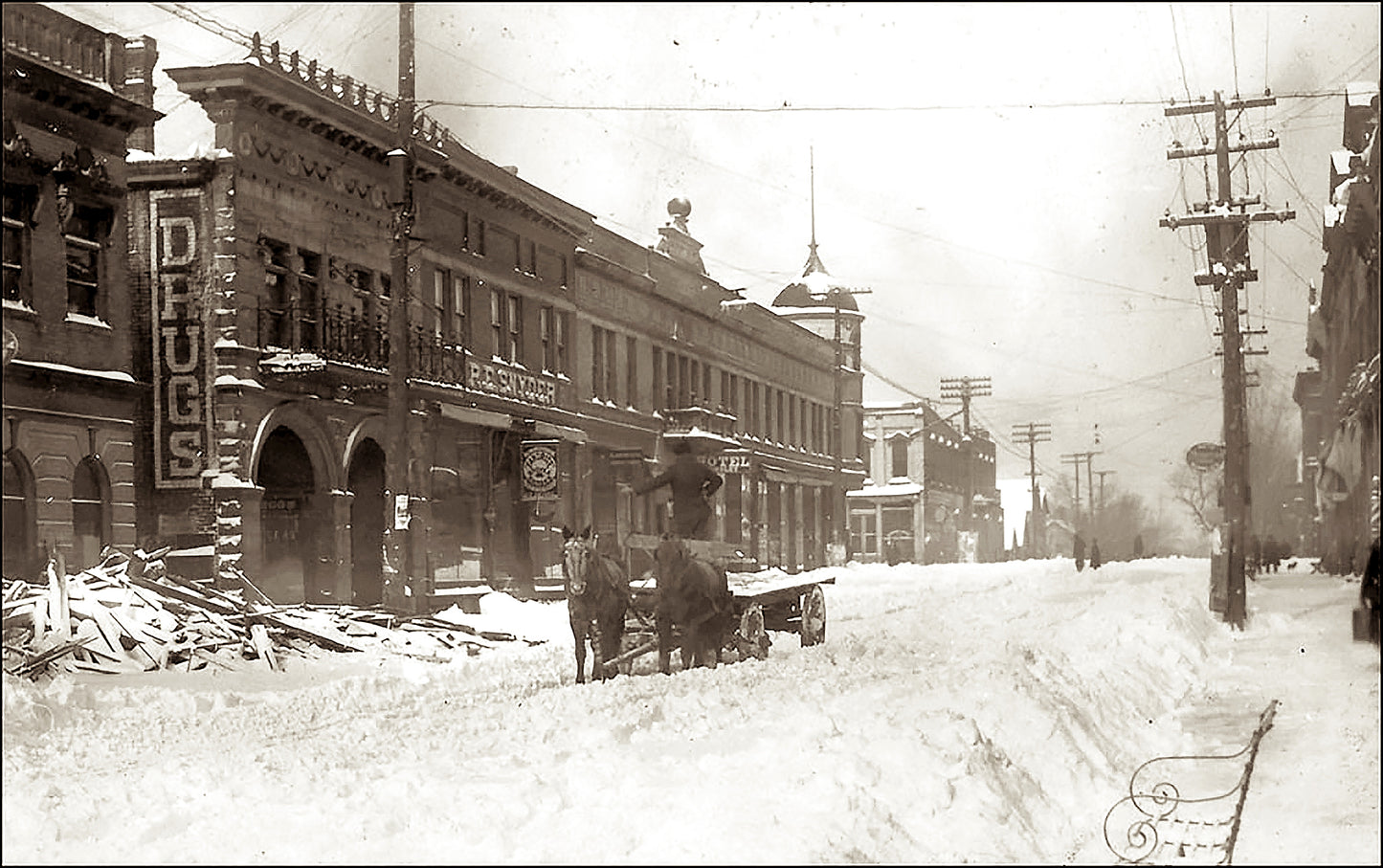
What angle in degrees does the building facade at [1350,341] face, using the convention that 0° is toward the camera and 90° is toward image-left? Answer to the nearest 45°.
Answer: approximately 90°

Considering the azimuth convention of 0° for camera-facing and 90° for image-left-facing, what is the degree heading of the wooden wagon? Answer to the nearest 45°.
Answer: approximately 45°

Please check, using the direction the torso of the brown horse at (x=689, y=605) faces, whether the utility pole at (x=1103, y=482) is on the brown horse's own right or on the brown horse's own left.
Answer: on the brown horse's own left
